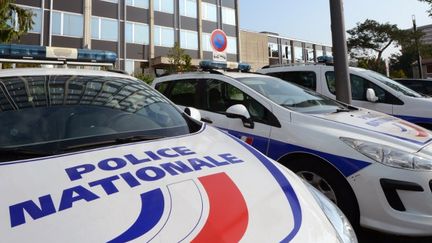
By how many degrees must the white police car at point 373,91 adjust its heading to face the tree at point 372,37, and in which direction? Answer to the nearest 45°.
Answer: approximately 135° to its left

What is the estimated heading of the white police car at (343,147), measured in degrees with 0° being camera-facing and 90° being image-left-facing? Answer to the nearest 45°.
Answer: approximately 315°

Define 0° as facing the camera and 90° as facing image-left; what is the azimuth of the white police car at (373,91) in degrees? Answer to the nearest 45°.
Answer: approximately 315°

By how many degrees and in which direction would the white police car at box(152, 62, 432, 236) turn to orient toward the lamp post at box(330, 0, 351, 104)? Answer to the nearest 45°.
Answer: approximately 135° to its left

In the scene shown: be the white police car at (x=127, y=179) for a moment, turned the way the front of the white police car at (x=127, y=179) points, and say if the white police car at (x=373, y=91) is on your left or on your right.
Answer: on your left

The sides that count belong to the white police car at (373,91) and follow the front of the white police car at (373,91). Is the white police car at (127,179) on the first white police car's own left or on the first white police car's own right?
on the first white police car's own right

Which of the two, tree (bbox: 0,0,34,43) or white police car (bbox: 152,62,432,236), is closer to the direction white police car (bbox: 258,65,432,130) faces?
the white police car
